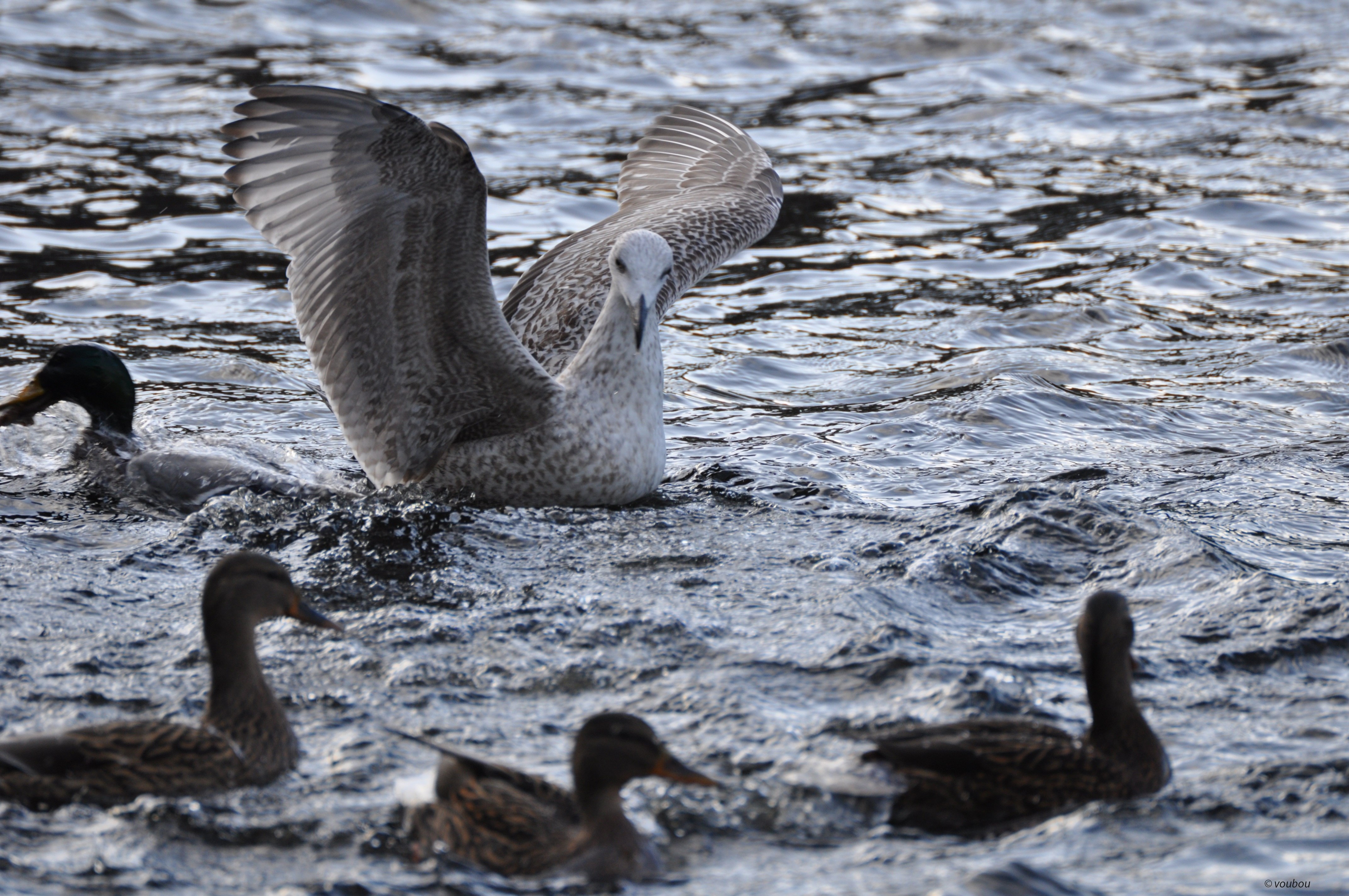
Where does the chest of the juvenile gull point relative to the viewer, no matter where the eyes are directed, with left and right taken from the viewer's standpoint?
facing the viewer and to the right of the viewer

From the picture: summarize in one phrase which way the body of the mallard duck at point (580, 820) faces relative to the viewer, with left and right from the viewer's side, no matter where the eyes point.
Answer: facing to the right of the viewer

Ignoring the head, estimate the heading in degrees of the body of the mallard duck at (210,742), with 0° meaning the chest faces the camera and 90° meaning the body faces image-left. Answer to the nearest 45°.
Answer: approximately 270°

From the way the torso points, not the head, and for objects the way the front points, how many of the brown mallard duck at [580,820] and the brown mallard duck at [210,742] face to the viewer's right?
2

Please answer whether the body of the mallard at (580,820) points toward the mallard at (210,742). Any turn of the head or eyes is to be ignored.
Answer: no

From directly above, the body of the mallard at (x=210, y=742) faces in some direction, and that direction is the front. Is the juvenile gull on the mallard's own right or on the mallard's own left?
on the mallard's own left

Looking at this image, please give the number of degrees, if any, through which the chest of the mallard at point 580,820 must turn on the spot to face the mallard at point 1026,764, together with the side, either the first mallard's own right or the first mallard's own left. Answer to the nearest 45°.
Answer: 0° — it already faces it

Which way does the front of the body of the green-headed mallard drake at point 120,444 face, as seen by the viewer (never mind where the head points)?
to the viewer's left

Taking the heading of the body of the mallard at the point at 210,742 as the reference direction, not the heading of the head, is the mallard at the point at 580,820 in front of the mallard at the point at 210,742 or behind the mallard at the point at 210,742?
in front
